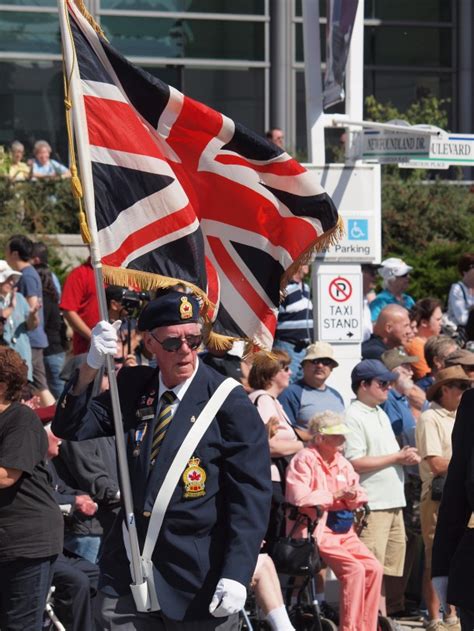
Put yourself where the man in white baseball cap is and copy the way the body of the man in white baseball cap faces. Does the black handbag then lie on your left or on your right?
on your right

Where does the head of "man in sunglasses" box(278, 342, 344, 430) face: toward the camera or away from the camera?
toward the camera

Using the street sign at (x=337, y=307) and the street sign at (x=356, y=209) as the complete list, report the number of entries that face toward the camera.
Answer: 2

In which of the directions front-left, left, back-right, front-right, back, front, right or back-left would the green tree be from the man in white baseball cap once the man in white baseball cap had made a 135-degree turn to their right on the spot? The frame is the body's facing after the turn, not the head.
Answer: right

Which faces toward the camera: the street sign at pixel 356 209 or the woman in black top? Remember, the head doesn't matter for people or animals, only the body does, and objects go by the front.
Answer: the street sign

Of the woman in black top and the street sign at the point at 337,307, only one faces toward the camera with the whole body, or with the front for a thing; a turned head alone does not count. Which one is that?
the street sign

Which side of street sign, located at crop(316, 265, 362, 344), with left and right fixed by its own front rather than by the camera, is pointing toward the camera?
front

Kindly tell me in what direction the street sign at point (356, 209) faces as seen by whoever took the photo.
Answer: facing the viewer
